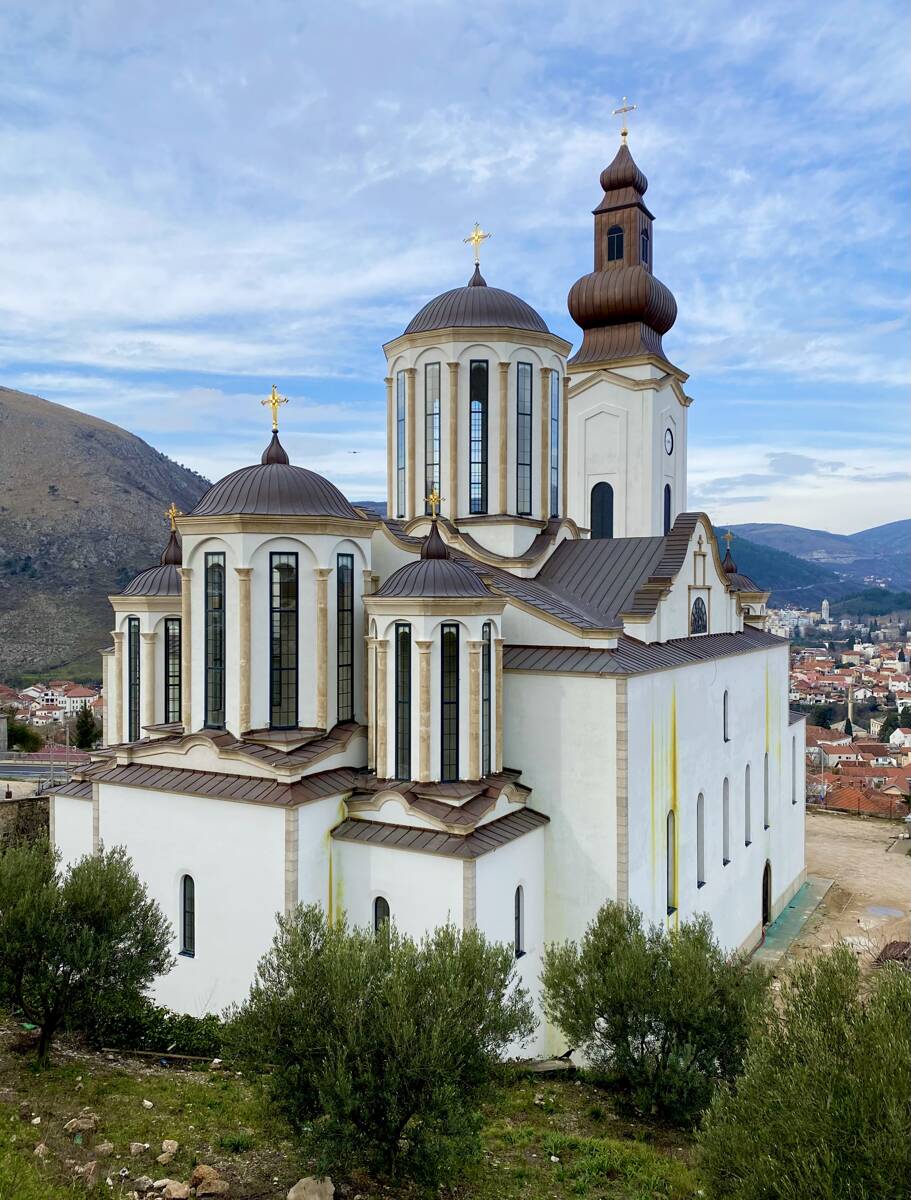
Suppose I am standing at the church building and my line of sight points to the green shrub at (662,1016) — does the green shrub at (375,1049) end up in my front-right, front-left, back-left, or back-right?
front-right

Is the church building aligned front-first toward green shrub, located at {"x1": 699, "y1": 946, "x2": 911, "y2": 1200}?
no

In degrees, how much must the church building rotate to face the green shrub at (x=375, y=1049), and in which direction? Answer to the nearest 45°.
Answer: approximately 135° to its right

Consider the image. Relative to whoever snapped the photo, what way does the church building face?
facing away from the viewer and to the right of the viewer

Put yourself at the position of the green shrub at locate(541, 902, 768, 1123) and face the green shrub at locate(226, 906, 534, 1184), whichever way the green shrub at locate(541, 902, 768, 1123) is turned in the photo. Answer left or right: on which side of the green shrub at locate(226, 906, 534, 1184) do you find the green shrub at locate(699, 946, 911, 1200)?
left

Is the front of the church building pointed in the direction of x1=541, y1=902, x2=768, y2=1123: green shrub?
no
